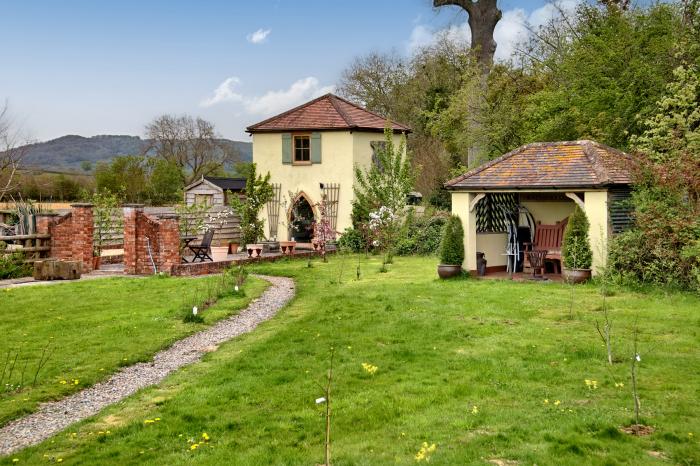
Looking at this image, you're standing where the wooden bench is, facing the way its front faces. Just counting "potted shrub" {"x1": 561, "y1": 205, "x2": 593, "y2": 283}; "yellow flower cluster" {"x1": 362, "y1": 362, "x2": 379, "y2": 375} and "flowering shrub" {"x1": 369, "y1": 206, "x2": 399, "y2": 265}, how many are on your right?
1

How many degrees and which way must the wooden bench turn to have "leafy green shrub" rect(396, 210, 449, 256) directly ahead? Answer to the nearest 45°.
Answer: approximately 90° to its right

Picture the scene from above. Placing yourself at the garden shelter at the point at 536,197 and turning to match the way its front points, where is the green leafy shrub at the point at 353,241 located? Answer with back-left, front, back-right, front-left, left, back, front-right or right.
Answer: back-right

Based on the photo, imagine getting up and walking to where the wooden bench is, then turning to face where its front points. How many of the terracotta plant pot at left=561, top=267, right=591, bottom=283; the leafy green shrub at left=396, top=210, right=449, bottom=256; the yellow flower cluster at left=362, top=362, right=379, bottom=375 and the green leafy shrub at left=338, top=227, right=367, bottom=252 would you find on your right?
2

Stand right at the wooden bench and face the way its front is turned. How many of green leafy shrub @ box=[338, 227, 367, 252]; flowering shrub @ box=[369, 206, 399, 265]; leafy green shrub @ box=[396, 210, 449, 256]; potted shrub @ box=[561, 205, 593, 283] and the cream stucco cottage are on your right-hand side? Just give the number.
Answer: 4

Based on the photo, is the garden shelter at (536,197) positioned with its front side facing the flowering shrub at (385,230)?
no

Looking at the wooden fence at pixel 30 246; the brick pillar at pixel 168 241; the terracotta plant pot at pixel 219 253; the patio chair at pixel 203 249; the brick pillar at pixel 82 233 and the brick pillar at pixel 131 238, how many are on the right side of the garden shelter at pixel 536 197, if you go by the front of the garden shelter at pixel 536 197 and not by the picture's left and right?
6

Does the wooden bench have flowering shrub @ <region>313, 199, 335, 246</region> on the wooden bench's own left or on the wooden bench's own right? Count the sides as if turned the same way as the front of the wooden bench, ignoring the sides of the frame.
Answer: on the wooden bench's own right

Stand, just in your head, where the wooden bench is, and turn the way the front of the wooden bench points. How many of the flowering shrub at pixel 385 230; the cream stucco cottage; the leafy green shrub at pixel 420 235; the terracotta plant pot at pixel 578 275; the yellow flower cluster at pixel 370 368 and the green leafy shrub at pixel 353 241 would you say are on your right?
4

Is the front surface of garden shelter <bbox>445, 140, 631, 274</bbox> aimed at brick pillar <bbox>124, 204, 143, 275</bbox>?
no

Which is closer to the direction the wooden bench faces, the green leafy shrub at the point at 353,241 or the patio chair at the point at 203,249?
the patio chair

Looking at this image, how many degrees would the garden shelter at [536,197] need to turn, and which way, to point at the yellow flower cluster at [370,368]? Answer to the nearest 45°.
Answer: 0° — it already faces it

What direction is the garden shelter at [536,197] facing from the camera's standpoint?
toward the camera

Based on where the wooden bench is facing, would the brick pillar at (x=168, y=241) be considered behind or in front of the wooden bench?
in front

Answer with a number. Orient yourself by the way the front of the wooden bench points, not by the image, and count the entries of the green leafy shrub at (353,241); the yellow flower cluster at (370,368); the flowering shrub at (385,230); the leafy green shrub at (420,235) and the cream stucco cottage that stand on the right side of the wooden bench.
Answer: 4

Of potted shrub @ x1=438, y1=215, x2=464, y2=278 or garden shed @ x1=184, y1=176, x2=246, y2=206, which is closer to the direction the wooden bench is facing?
the potted shrub
